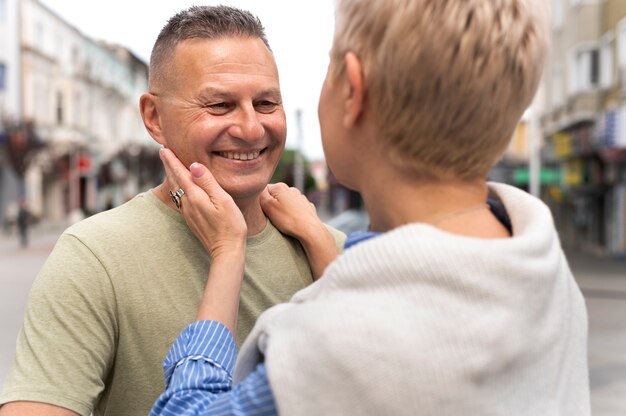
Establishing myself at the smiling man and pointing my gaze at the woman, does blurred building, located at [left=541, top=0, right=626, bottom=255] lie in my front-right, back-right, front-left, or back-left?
back-left

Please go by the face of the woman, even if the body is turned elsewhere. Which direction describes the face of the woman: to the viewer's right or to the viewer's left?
to the viewer's left

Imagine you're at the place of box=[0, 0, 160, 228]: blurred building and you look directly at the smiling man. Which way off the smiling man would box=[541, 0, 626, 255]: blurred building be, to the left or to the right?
left

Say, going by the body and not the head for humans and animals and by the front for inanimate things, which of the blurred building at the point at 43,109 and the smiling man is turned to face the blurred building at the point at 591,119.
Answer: the blurred building at the point at 43,109

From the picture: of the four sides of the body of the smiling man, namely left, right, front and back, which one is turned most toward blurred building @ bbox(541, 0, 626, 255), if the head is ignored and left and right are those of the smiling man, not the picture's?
left

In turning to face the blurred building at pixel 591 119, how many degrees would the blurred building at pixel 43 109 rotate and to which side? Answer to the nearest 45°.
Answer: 0° — it already faces it

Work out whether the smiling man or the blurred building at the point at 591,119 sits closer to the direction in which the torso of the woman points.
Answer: the smiling man

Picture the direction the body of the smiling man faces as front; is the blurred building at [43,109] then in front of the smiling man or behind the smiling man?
behind

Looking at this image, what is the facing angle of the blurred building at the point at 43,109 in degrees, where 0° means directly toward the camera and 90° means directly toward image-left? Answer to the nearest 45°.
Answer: approximately 315°

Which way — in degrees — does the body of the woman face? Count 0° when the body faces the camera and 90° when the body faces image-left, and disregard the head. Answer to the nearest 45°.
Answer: approximately 135°

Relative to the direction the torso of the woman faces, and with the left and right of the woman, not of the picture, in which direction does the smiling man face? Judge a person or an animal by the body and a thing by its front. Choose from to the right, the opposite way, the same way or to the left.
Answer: the opposite way
